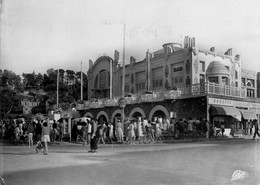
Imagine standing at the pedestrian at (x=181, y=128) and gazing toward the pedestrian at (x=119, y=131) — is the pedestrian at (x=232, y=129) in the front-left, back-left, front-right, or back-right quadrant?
back-right

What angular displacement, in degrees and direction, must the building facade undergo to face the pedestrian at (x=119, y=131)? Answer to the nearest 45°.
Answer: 0° — it already faces them

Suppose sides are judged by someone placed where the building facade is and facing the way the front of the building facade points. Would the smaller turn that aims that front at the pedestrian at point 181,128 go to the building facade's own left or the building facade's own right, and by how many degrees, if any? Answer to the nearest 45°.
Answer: approximately 45° to the building facade's own left

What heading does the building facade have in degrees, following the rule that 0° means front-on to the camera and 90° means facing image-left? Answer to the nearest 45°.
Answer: approximately 45°
